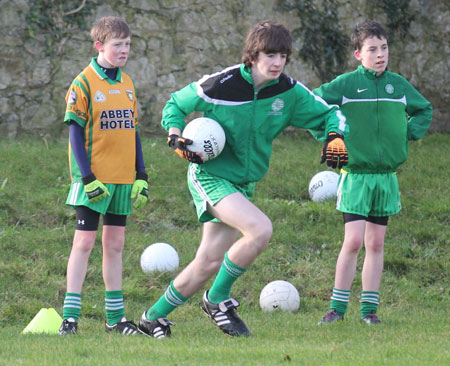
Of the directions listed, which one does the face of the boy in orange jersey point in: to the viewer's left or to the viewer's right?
to the viewer's right

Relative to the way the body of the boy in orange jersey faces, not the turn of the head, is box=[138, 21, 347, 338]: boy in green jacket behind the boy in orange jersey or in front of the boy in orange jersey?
in front

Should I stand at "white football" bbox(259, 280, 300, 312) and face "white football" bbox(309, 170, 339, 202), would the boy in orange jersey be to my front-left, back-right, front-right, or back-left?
back-left

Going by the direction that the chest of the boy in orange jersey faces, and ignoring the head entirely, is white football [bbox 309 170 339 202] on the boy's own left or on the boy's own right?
on the boy's own left

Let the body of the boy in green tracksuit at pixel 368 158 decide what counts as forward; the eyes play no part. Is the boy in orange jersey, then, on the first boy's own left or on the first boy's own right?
on the first boy's own right

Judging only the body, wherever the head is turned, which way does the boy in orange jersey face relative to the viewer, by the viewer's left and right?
facing the viewer and to the right of the viewer

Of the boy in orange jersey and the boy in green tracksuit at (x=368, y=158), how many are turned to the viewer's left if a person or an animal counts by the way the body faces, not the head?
0
